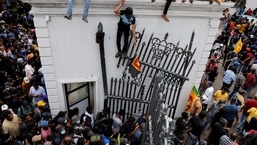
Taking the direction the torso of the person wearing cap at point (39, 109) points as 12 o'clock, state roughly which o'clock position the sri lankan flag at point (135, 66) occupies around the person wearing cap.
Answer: The sri lankan flag is roughly at 2 o'clock from the person wearing cap.

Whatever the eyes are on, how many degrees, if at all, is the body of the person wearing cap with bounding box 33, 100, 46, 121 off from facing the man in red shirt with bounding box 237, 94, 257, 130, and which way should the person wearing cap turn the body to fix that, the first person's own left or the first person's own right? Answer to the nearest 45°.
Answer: approximately 45° to the first person's own right

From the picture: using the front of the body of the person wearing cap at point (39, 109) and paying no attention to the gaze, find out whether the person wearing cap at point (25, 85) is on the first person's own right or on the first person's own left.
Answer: on the first person's own left

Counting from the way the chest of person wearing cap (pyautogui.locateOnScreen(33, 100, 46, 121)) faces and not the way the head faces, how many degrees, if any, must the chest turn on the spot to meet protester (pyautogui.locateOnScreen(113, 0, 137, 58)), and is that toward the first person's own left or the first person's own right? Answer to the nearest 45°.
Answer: approximately 45° to the first person's own right
